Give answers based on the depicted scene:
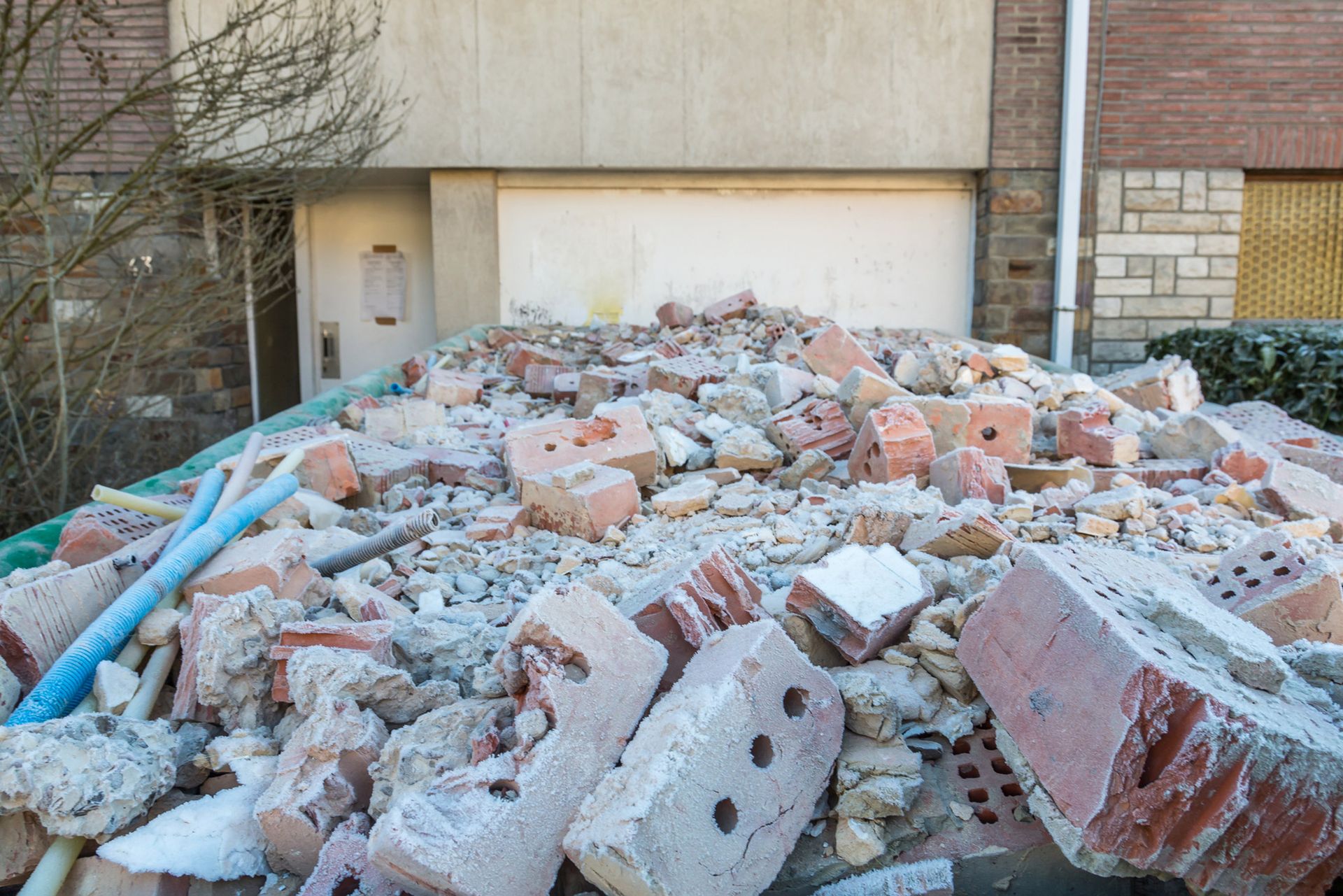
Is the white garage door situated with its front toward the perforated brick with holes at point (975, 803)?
yes

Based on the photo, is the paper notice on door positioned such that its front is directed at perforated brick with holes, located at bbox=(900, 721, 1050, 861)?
yes

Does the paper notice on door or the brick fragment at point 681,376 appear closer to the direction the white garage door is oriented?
the brick fragment

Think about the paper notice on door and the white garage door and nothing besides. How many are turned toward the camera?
2

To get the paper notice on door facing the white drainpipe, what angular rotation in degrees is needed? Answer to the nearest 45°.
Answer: approximately 45° to its left

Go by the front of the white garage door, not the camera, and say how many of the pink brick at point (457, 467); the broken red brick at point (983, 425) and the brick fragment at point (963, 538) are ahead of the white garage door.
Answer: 3

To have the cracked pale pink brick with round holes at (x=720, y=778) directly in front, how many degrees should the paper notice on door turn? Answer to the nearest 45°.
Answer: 0° — it already faces it

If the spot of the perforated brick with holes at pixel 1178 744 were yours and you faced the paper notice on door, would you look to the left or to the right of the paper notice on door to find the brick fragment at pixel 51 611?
left
